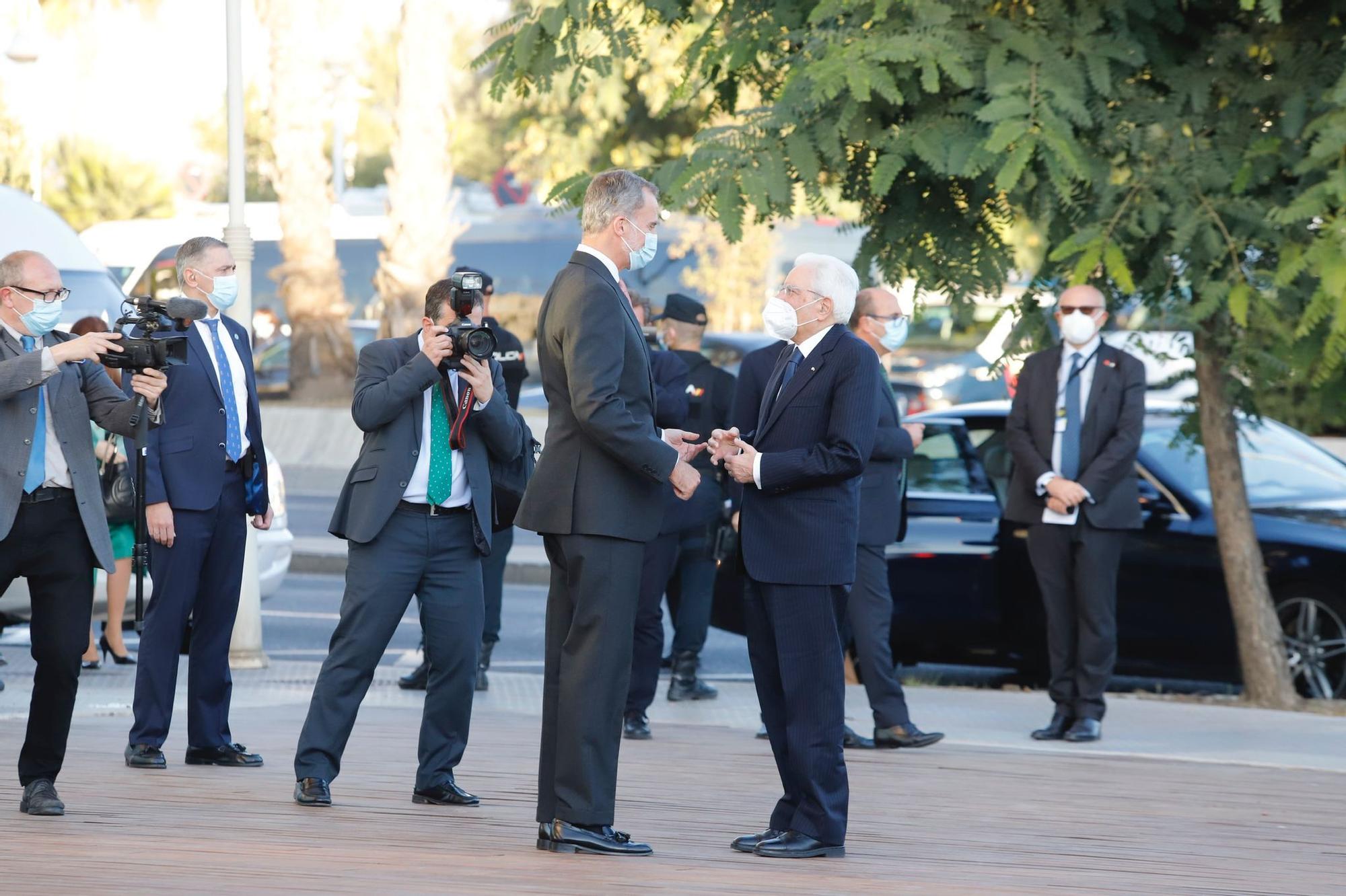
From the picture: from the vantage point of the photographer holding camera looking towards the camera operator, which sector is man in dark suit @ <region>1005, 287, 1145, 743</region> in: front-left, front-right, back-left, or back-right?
back-right

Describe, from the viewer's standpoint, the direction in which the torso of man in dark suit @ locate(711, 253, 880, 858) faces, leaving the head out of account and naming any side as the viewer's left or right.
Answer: facing to the left of the viewer

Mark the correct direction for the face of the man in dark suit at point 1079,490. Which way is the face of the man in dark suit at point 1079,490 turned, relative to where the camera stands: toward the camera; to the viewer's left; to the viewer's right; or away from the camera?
toward the camera

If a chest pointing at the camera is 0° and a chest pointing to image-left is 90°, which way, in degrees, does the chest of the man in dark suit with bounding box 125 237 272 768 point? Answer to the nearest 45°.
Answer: approximately 315°

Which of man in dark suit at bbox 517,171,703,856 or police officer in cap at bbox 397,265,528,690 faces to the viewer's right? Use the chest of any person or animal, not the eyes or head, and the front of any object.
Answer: the man in dark suit

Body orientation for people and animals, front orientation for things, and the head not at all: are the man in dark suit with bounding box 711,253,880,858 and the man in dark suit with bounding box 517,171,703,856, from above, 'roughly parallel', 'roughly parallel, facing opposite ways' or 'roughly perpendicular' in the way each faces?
roughly parallel, facing opposite ways

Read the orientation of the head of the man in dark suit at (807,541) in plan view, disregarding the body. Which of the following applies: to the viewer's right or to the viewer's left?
to the viewer's left

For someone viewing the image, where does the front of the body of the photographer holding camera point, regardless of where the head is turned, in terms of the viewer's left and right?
facing the viewer and to the right of the viewer

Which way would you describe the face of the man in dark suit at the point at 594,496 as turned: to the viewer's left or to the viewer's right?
to the viewer's right
